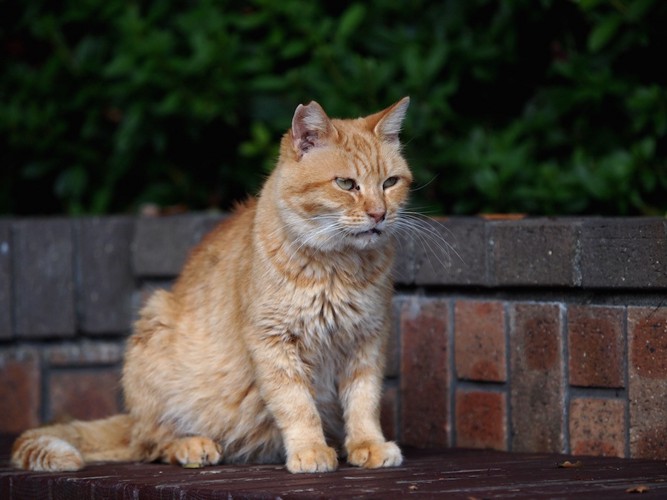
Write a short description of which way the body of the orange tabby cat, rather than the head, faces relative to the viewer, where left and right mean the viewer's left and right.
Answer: facing the viewer and to the right of the viewer
